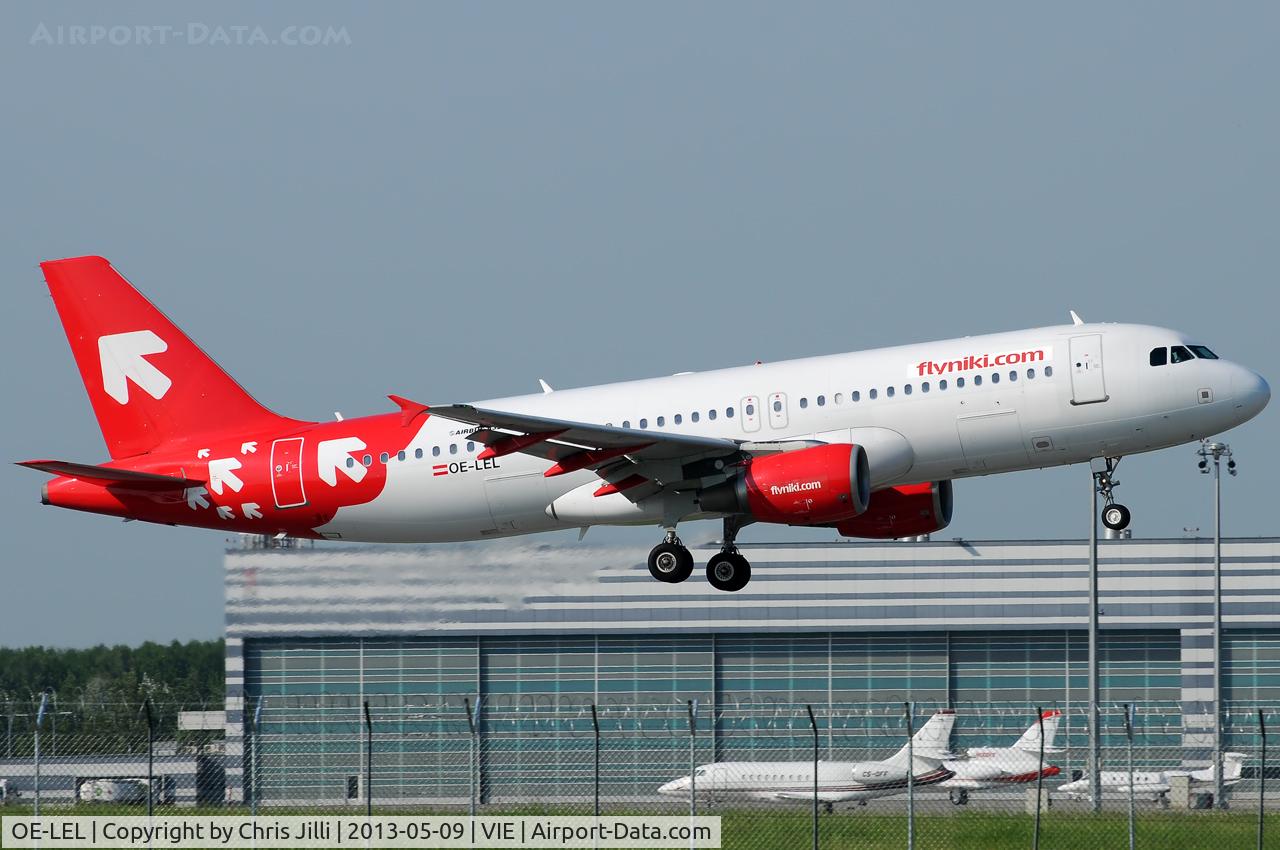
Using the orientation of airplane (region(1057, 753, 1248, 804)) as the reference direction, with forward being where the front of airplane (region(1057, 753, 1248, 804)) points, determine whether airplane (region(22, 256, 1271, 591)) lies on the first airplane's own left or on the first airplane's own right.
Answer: on the first airplane's own left

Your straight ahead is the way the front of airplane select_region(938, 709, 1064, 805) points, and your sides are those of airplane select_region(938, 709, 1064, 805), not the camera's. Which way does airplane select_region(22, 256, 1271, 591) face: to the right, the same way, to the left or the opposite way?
the opposite way

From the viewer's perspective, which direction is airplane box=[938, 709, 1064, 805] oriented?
to the viewer's left

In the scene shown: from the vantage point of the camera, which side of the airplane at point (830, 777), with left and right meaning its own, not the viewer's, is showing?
left

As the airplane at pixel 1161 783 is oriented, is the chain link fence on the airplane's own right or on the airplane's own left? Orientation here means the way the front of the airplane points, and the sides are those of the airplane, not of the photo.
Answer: on the airplane's own left

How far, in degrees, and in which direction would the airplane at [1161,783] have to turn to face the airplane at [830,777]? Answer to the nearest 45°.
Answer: approximately 45° to its left

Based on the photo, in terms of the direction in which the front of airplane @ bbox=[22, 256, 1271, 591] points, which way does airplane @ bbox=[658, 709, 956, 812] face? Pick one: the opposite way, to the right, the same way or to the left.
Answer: the opposite way

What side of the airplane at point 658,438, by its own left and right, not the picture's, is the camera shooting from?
right

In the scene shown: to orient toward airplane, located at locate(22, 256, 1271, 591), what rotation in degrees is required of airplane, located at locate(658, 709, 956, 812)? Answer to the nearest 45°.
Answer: approximately 90° to its left

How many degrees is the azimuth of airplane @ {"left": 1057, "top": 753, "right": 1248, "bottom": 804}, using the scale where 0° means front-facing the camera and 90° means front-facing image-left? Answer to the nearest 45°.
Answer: approximately 90°
